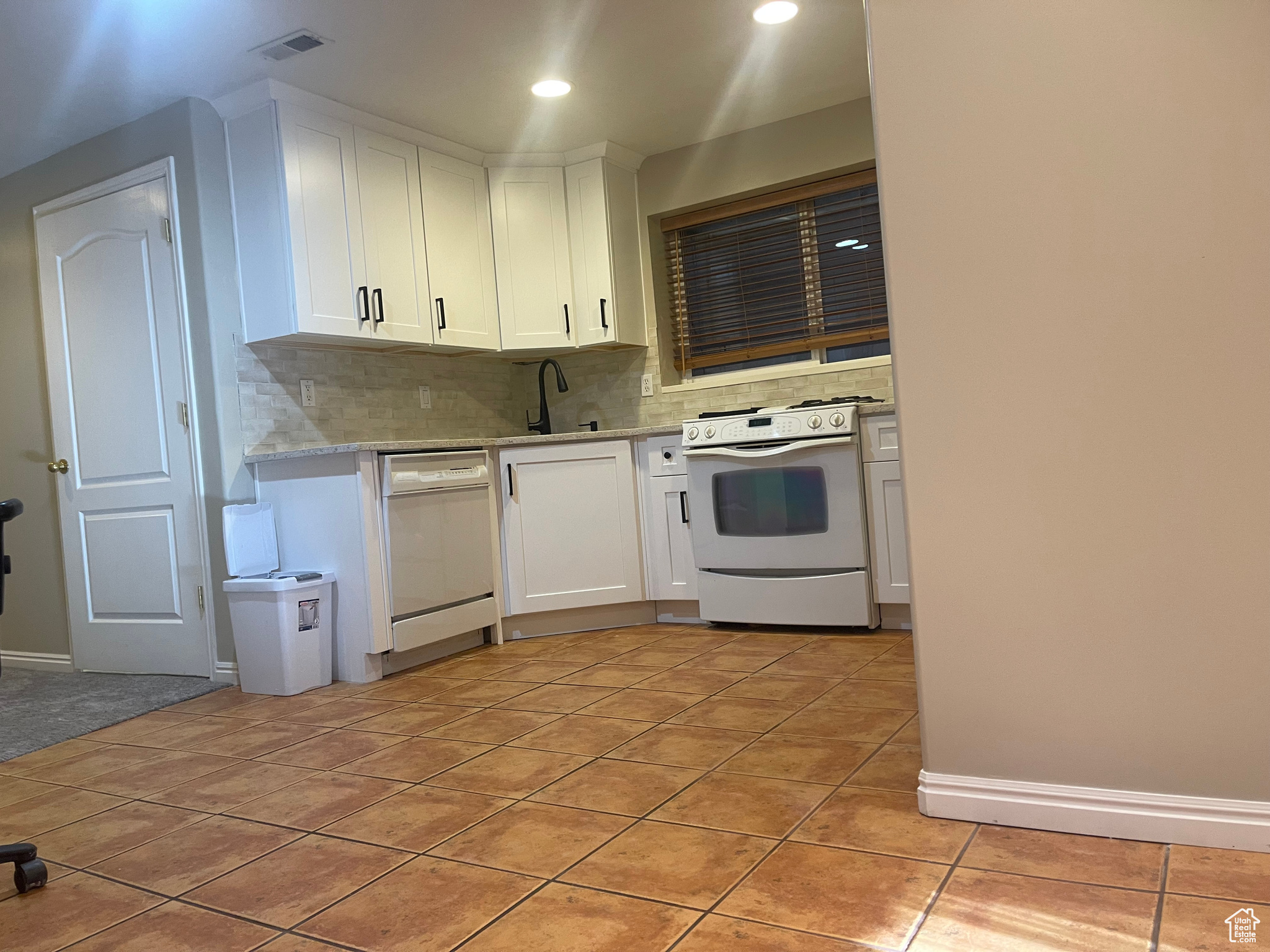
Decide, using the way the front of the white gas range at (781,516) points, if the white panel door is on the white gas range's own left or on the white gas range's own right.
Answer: on the white gas range's own right

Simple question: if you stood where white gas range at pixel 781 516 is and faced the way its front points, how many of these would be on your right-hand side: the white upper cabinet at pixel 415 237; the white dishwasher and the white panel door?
3

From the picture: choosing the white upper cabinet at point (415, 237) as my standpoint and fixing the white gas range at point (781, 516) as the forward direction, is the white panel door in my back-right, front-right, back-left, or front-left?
back-right

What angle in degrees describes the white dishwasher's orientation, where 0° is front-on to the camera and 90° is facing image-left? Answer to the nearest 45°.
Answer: approximately 315°

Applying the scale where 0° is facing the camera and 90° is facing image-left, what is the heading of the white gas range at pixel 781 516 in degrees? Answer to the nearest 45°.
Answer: approximately 0°

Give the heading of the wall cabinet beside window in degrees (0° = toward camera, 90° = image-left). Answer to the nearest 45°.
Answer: approximately 45°

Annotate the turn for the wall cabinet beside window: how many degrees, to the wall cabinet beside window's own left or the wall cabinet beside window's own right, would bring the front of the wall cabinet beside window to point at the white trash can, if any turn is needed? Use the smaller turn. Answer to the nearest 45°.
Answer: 0° — it already faces it
